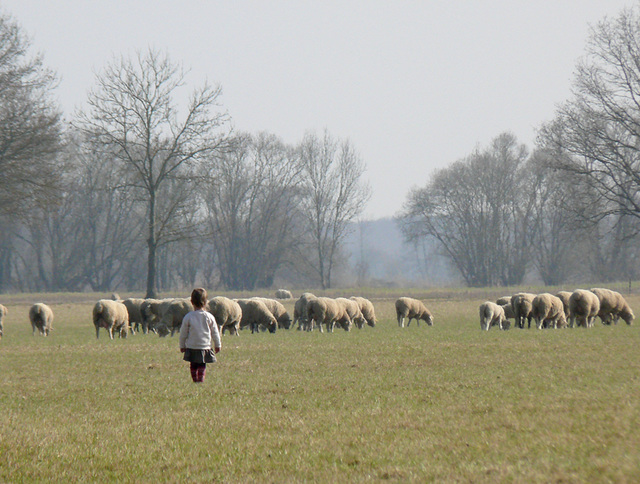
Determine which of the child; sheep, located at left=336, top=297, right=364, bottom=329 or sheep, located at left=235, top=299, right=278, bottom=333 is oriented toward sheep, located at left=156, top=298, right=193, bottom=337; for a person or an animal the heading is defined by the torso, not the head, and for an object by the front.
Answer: the child

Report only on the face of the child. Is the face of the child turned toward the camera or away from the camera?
away from the camera

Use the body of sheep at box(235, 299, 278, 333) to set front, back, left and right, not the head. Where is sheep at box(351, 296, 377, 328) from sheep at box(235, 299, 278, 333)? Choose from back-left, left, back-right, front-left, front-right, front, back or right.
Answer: front-left

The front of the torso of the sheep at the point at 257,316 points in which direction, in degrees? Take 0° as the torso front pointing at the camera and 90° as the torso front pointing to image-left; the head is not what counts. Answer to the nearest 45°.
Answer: approximately 270°

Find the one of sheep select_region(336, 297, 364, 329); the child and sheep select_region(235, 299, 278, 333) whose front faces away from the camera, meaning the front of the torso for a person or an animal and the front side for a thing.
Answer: the child

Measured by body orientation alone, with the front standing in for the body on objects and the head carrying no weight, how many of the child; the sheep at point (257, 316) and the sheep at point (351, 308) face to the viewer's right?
2

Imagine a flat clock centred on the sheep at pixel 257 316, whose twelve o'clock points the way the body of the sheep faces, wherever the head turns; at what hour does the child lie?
The child is roughly at 3 o'clock from the sheep.

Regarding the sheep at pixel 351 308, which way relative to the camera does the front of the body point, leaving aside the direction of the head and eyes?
to the viewer's right

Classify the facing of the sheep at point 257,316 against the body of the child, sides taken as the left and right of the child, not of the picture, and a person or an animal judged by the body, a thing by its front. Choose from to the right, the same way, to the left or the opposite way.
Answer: to the right

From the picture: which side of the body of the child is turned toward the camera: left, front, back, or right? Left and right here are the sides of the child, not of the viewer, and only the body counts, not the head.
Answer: back

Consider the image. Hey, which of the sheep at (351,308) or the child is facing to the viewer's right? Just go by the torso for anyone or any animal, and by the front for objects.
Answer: the sheep

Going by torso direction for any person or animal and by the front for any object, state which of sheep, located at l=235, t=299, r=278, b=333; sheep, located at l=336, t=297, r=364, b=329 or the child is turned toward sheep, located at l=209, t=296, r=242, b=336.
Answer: the child

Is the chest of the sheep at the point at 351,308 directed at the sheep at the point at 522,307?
yes
